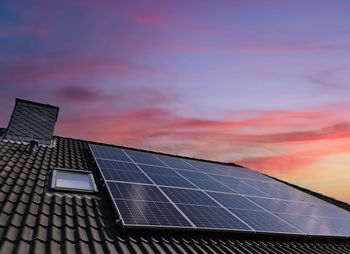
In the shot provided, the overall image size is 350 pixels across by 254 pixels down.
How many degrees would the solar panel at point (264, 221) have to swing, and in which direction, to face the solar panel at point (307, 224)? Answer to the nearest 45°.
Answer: approximately 90° to its left

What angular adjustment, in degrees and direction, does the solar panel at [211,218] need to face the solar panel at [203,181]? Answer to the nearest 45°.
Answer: approximately 135° to its left

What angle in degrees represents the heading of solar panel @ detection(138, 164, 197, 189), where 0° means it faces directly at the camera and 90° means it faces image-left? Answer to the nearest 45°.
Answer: approximately 315°

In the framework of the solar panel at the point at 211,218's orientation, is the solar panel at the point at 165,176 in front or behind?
behind

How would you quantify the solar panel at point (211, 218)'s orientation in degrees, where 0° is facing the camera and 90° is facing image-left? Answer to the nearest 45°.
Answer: approximately 315°

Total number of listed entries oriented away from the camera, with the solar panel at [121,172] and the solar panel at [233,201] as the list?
0

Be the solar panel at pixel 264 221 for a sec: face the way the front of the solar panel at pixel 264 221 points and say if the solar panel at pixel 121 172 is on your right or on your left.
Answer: on your right

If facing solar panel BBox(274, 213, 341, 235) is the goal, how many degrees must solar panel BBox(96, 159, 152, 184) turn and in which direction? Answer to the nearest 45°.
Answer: approximately 45° to its left

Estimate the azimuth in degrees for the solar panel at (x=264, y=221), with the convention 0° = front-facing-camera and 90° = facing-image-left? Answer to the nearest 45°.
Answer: approximately 315°

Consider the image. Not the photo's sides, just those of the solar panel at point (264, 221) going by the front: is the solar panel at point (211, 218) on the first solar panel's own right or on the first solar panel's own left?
on the first solar panel's own right

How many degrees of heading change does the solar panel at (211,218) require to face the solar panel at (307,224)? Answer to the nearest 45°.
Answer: approximately 90° to its left

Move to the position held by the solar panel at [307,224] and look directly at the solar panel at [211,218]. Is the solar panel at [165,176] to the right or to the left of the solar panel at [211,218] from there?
right

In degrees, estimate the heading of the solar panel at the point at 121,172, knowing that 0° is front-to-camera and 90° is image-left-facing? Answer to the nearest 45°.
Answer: approximately 315°

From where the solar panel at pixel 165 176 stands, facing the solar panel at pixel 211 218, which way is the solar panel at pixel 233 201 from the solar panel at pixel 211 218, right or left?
left
